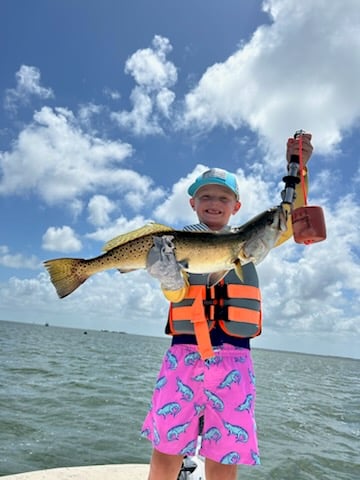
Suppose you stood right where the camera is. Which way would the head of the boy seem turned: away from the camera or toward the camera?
toward the camera

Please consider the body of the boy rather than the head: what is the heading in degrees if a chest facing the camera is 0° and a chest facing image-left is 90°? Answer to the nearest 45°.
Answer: approximately 0°
